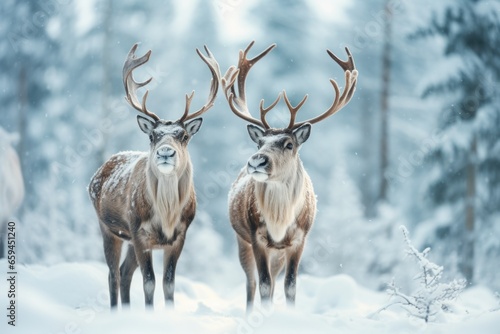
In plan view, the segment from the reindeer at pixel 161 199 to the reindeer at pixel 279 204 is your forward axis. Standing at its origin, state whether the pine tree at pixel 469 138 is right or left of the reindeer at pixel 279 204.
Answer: left

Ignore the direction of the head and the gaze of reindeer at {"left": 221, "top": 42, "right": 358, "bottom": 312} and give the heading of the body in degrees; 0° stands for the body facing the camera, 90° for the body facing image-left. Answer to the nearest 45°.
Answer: approximately 0°

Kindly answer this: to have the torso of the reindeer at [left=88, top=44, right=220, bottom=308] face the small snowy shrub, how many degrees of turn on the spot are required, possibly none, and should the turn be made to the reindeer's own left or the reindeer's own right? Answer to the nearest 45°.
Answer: approximately 45° to the reindeer's own left

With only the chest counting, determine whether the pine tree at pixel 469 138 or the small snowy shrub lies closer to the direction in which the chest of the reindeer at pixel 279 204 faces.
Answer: the small snowy shrub

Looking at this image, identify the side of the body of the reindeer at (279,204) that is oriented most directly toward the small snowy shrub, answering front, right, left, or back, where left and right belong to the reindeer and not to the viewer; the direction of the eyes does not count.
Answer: left

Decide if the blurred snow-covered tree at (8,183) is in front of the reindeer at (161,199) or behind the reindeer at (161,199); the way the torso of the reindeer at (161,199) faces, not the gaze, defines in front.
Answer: behind

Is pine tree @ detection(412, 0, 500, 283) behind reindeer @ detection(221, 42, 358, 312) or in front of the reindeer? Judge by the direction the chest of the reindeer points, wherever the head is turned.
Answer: behind

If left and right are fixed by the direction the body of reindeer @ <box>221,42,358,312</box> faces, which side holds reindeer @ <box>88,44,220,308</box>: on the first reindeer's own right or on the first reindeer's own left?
on the first reindeer's own right

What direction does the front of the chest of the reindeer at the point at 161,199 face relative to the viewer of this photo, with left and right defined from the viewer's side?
facing the viewer and to the right of the viewer

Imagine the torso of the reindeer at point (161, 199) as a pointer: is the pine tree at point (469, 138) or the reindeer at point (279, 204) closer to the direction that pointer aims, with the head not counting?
the reindeer

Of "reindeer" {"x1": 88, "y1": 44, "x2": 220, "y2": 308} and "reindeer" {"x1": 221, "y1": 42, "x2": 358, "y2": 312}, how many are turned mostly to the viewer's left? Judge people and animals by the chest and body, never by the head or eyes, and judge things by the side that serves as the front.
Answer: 0
